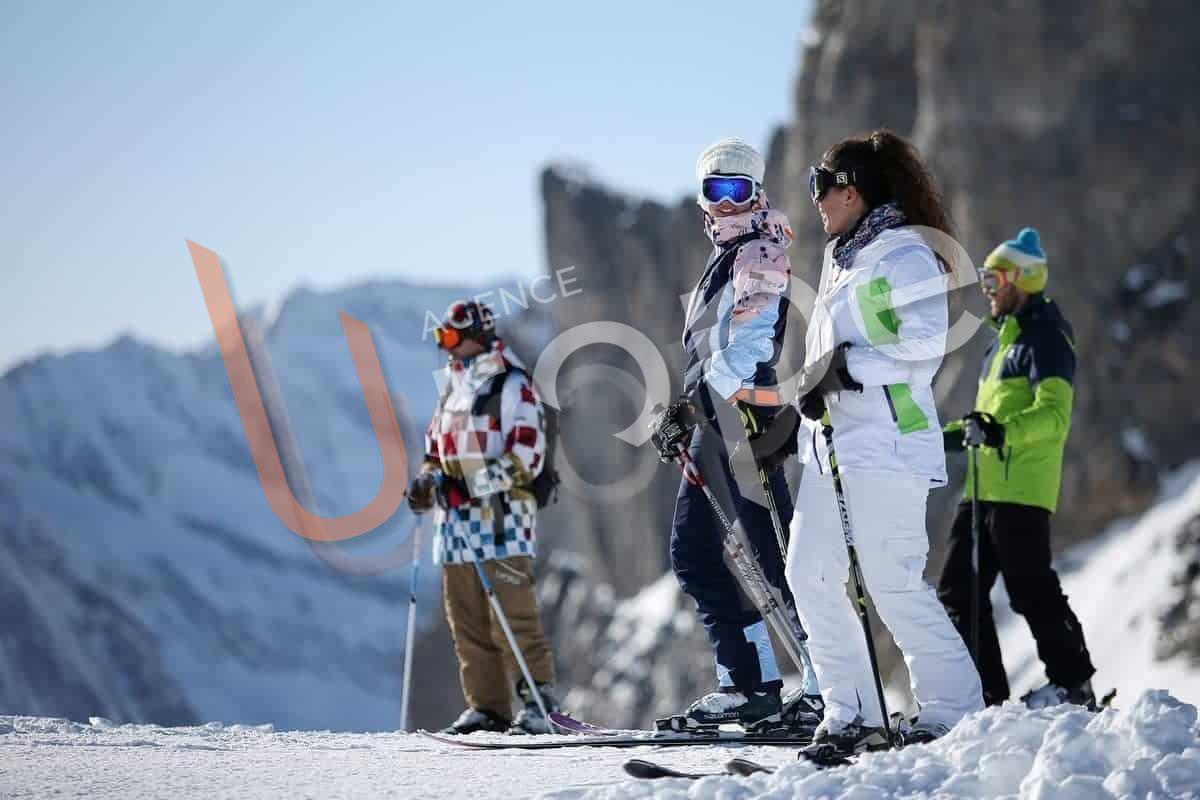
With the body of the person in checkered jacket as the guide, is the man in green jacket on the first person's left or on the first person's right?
on the first person's left

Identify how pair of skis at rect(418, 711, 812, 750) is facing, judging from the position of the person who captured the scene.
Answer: facing to the left of the viewer

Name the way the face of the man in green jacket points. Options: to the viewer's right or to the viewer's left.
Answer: to the viewer's left

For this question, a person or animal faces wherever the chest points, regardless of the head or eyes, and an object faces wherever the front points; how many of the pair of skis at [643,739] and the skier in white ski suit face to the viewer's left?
2

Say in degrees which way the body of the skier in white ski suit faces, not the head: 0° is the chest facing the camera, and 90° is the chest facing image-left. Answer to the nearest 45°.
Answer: approximately 90°

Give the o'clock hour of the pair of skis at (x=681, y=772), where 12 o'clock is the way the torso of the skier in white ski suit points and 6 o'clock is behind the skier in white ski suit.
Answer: The pair of skis is roughly at 11 o'clock from the skier in white ski suit.

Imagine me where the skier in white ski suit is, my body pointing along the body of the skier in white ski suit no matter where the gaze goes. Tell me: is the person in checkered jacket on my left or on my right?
on my right

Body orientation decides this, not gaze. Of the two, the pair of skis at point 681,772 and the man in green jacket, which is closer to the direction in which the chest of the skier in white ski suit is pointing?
the pair of skis

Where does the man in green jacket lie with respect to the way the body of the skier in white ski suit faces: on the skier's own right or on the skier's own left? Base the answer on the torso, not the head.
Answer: on the skier's own right

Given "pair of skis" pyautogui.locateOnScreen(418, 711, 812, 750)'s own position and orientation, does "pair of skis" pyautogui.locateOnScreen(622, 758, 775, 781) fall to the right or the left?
on its left
